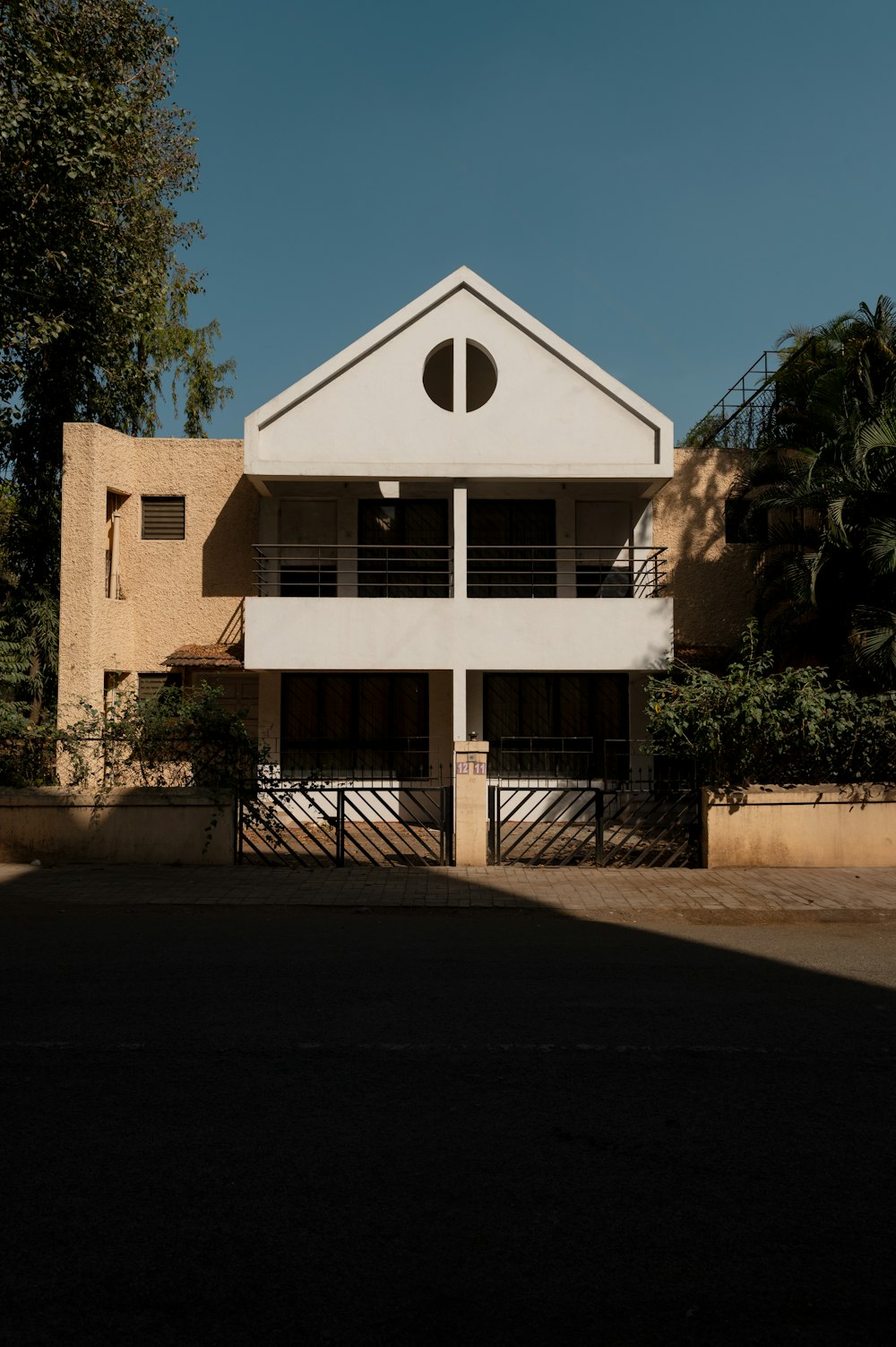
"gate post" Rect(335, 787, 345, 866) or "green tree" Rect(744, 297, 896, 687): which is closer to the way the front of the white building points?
the gate post

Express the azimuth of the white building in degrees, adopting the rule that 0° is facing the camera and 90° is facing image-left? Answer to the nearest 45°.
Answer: approximately 0°

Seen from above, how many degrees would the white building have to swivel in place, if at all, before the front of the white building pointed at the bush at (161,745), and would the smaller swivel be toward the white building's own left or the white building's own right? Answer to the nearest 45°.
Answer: approximately 45° to the white building's own right

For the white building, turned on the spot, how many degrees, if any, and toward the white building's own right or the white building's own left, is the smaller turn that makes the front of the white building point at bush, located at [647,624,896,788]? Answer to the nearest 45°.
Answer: approximately 45° to the white building's own left

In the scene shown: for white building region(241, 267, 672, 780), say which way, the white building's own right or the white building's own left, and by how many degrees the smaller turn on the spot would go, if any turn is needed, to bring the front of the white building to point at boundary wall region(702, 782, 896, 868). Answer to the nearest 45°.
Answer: approximately 45° to the white building's own left

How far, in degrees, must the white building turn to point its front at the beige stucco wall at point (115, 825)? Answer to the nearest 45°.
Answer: approximately 45° to its right
